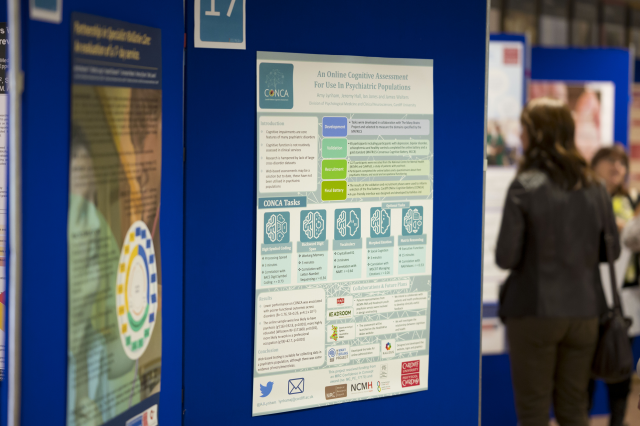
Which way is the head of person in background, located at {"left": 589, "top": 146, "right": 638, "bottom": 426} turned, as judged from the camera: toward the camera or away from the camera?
toward the camera

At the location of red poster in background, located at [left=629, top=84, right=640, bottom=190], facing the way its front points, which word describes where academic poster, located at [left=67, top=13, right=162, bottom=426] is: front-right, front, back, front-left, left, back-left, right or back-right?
front

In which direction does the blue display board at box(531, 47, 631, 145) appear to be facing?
toward the camera

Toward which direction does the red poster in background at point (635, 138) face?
toward the camera

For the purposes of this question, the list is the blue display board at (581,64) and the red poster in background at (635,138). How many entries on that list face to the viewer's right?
0

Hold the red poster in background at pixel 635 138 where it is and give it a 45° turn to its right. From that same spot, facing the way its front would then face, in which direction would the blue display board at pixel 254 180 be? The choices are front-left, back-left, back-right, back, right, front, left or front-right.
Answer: front-left

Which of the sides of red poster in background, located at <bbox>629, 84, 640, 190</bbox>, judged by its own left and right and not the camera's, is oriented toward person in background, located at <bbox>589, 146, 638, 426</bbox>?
front

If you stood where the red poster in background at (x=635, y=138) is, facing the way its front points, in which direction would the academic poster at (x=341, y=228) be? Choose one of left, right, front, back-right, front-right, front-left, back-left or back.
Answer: front

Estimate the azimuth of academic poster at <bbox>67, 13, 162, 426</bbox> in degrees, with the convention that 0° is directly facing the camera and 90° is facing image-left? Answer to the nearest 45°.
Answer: approximately 270°

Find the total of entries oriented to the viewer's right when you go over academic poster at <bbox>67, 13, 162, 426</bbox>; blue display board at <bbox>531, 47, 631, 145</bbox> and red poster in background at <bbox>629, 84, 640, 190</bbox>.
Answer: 1

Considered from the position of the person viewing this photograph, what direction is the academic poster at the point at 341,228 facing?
facing the viewer and to the right of the viewer
